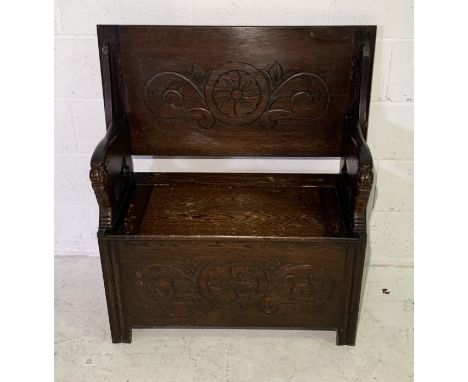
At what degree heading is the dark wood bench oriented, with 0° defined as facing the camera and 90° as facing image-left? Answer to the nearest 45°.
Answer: approximately 0°
